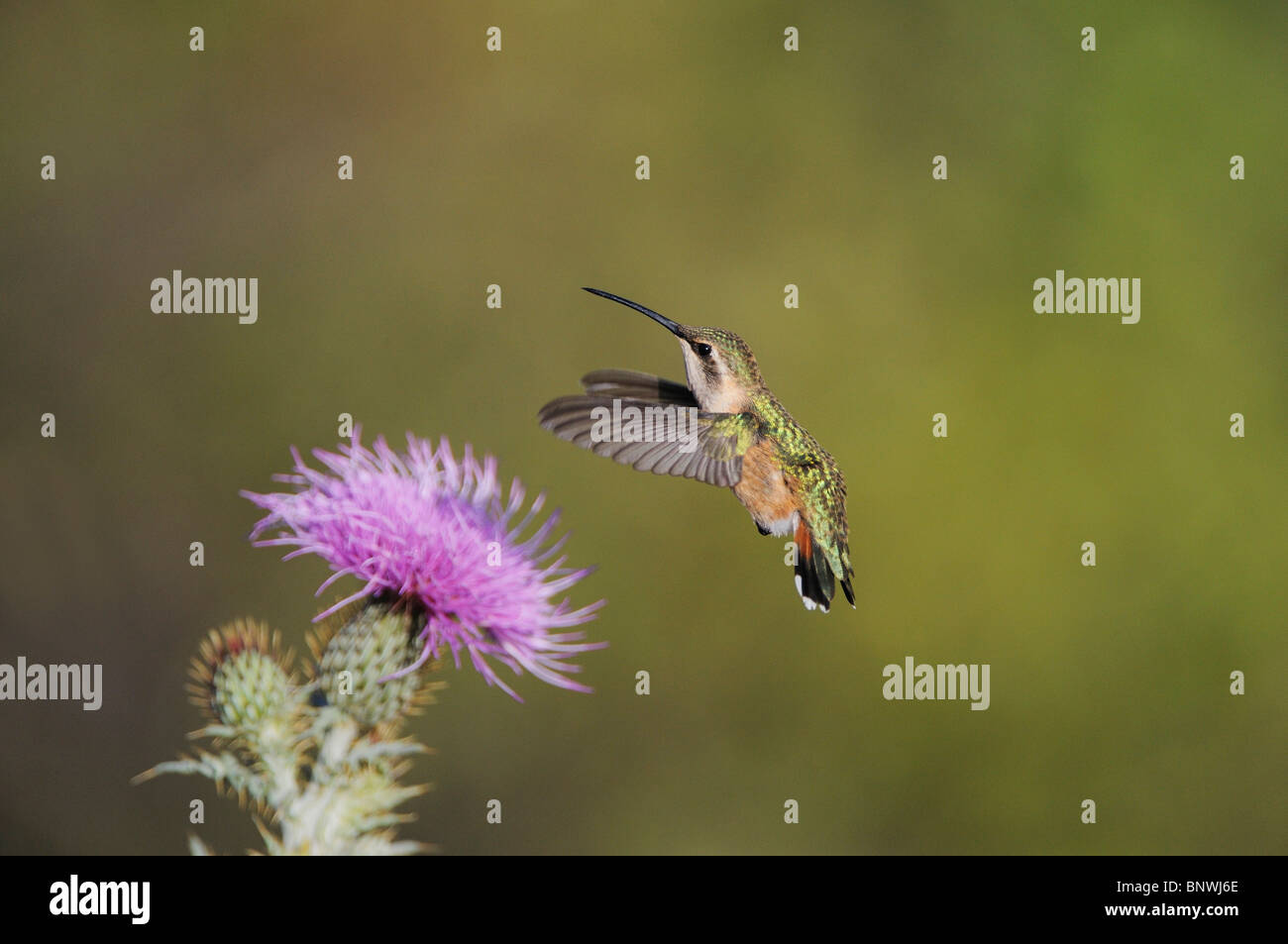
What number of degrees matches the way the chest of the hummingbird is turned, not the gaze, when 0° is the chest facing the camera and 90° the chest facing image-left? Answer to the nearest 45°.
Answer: approximately 90°

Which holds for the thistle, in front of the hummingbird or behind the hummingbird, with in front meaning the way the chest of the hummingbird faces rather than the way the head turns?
in front
